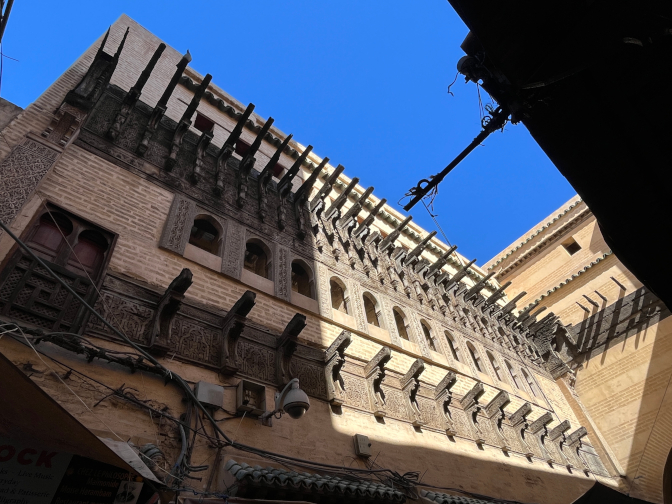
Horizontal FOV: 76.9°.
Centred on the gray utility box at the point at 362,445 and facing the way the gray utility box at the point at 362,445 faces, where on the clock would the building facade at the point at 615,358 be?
The building facade is roughly at 9 o'clock from the gray utility box.

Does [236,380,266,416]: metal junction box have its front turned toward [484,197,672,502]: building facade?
no

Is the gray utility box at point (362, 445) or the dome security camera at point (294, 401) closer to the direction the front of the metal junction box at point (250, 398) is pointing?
the dome security camera

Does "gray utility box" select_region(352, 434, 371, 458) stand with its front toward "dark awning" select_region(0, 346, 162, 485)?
no

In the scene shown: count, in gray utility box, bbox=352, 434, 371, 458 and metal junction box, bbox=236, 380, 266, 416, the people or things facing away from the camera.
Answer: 0

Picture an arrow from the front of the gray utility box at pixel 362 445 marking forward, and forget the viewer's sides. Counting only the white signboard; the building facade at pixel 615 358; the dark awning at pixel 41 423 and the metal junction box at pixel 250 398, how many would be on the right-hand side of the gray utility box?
3

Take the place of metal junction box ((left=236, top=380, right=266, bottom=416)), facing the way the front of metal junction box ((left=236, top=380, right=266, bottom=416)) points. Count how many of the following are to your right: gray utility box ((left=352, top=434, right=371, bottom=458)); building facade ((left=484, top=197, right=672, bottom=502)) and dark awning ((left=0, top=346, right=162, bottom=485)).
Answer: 1

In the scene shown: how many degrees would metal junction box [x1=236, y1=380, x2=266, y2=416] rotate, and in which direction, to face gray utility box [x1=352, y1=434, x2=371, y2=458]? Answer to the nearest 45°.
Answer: approximately 90° to its left

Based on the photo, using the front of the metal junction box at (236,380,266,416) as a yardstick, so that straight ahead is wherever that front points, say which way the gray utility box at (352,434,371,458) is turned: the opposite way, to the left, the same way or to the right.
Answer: the same way

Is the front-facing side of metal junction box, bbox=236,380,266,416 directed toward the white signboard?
no

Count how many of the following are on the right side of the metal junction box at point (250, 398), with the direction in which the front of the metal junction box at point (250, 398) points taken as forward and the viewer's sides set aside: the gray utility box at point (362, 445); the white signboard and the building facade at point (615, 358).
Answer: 1

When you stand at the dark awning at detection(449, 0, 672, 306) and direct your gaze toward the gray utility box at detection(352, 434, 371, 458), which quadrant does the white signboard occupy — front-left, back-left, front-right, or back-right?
front-left

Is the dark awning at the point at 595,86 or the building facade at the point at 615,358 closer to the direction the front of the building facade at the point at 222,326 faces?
the dark awning

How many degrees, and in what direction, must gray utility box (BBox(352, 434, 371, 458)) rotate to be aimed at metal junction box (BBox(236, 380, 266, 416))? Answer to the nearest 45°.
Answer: approximately 90° to its right

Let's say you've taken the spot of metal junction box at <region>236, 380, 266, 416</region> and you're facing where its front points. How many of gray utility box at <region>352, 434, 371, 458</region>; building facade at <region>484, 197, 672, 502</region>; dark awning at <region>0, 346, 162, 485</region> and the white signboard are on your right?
2

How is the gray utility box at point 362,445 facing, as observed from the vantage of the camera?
facing the viewer and to the right of the viewer

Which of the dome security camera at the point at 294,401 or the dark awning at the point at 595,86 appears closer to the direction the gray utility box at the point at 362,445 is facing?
the dark awning

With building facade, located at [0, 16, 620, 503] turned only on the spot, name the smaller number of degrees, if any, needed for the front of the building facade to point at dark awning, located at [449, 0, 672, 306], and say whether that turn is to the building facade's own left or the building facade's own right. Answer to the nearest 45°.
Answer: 0° — it already faces it
